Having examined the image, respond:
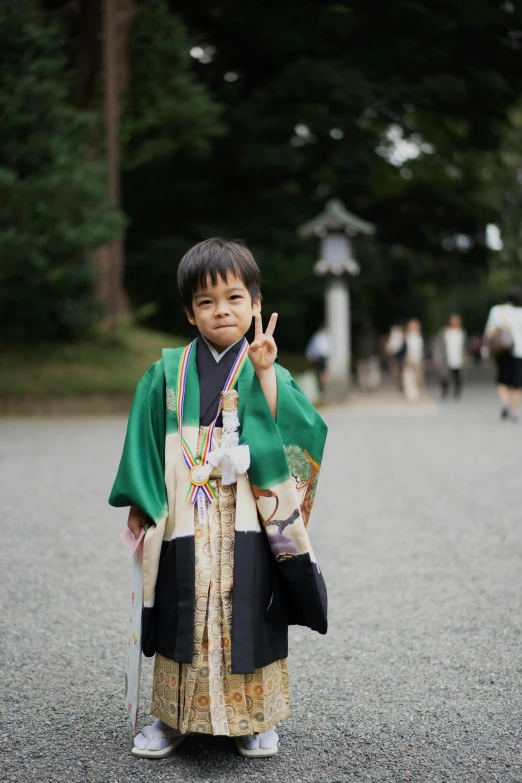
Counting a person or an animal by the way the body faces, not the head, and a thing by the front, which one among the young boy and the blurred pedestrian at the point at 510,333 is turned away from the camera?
the blurred pedestrian

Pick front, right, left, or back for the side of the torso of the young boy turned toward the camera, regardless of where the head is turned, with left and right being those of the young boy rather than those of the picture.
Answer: front

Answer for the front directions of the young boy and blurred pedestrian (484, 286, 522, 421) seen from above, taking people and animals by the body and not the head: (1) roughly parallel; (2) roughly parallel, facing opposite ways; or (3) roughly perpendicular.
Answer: roughly parallel, facing opposite ways

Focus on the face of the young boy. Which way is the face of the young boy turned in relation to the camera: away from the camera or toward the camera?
toward the camera

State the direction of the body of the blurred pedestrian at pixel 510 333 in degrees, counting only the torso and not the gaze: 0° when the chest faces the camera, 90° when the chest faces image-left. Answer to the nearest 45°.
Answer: approximately 180°

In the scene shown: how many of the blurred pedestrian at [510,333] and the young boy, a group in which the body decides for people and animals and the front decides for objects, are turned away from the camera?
1

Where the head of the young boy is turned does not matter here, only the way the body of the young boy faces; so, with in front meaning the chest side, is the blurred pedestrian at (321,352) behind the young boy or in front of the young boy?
behind

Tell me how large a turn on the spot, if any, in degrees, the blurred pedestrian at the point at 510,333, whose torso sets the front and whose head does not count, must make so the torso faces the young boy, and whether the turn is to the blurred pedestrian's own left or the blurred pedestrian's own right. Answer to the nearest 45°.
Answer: approximately 180°

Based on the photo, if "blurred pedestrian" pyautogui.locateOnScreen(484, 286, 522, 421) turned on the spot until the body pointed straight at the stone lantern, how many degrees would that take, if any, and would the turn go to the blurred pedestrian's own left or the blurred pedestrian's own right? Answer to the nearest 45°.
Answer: approximately 45° to the blurred pedestrian's own left

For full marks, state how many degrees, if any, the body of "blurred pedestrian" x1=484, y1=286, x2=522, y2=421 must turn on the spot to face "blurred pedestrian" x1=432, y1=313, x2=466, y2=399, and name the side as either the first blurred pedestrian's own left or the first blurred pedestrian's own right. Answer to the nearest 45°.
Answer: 0° — they already face them
